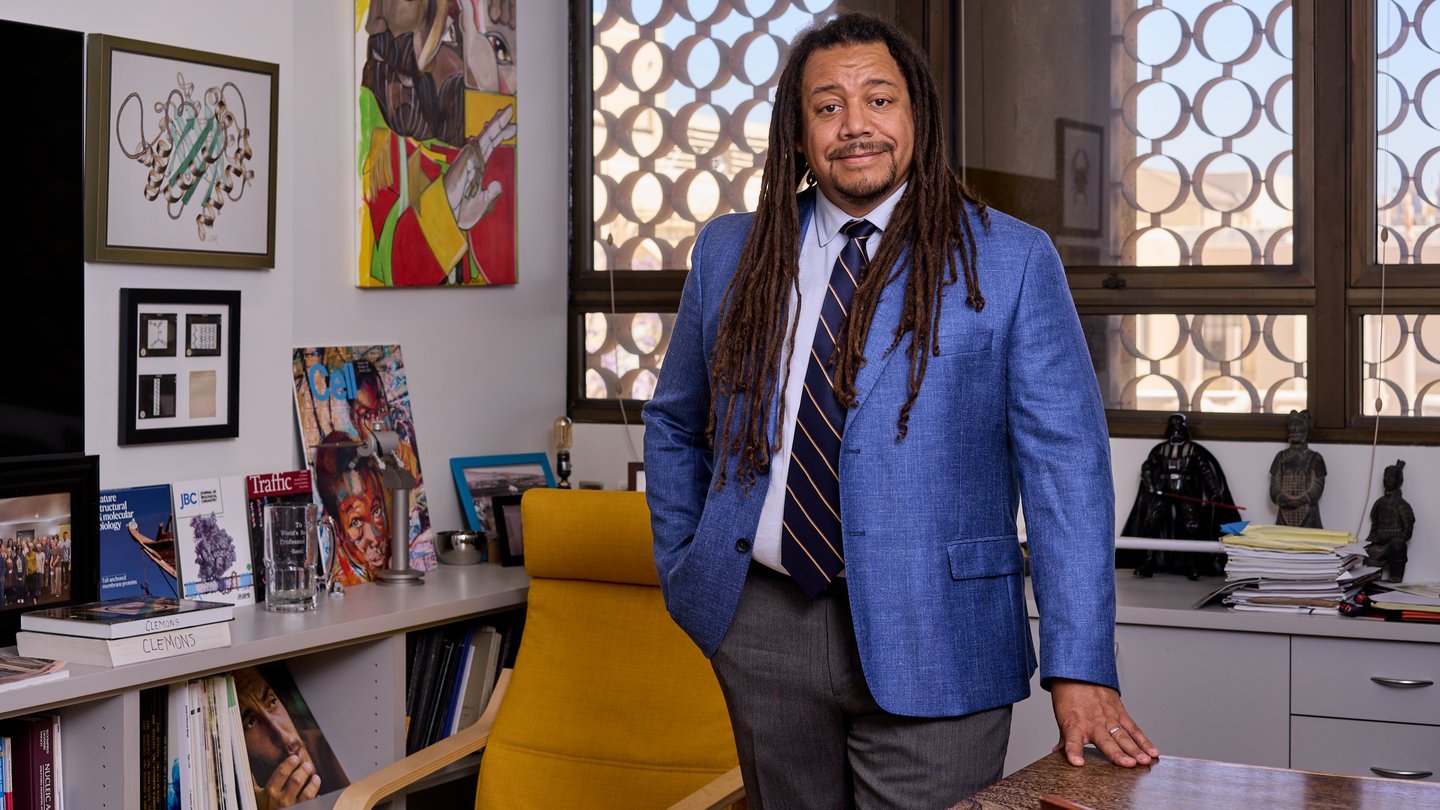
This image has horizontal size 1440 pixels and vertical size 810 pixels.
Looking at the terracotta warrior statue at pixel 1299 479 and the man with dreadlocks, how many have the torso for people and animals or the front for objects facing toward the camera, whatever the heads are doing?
2

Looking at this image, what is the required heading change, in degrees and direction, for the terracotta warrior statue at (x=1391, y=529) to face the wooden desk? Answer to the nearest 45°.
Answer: approximately 45° to its left

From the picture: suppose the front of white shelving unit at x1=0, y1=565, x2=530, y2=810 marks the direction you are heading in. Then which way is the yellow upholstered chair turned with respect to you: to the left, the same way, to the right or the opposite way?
to the right

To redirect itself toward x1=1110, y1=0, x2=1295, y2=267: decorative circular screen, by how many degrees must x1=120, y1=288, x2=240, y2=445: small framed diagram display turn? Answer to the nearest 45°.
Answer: approximately 45° to its left

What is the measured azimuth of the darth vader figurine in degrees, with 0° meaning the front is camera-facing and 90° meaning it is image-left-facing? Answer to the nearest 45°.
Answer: approximately 0°

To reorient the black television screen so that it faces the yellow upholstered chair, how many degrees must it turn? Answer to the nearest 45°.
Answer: approximately 45° to its left

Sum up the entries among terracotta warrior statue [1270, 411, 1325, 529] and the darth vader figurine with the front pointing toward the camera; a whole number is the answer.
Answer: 2
